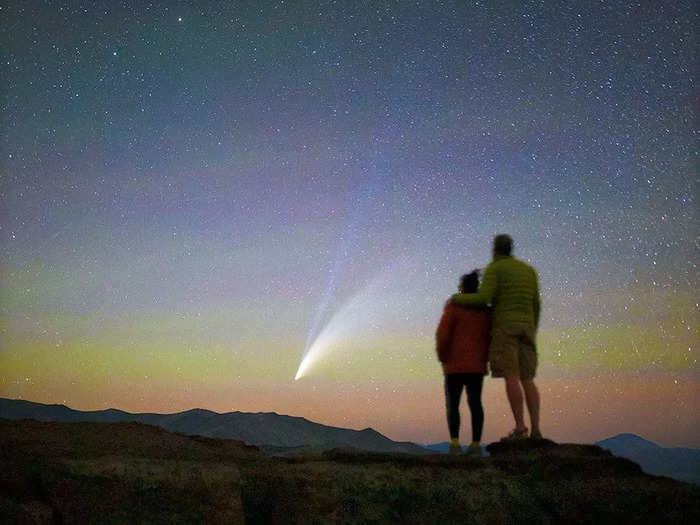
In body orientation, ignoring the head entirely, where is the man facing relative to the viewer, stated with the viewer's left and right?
facing away from the viewer and to the left of the viewer

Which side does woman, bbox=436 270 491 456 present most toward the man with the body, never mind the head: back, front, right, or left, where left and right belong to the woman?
right

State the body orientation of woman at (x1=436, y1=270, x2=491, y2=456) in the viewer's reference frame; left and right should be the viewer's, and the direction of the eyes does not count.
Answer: facing away from the viewer
